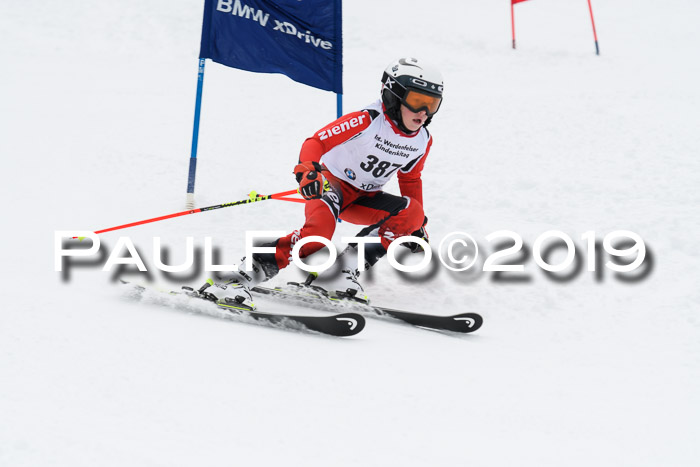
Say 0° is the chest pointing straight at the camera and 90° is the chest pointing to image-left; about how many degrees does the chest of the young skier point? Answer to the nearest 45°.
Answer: approximately 315°

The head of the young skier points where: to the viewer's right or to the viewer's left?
to the viewer's right
